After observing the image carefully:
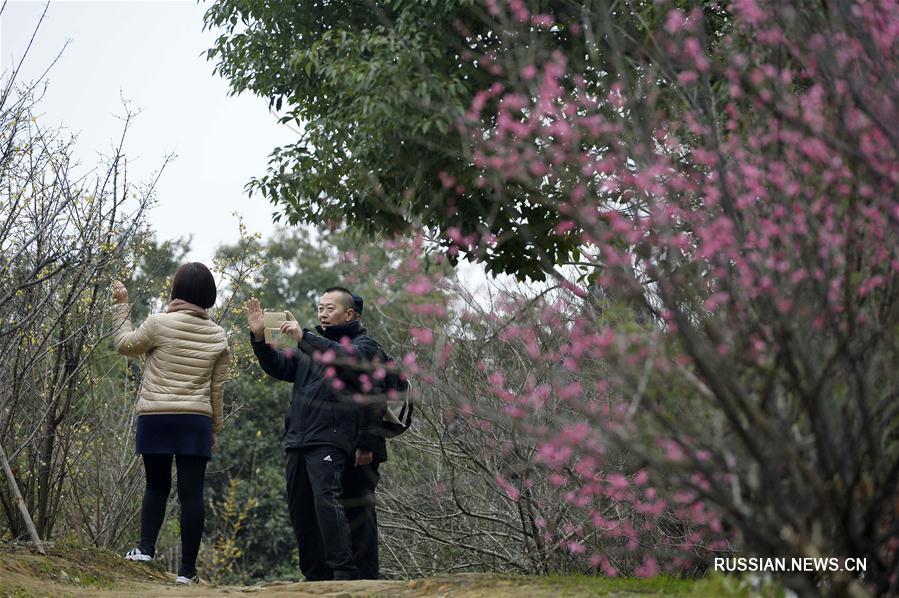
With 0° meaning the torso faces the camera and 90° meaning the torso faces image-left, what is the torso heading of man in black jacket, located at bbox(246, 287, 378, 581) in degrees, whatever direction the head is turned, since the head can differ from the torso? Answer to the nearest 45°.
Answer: approximately 45°

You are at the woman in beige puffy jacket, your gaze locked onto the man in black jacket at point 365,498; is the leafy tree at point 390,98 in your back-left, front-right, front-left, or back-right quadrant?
front-left

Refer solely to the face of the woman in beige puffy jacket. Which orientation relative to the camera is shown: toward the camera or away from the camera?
away from the camera

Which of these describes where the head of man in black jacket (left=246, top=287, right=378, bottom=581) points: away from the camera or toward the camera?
toward the camera

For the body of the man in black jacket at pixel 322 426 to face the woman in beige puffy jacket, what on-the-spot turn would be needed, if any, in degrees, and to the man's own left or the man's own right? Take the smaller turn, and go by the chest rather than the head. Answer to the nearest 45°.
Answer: approximately 45° to the man's own right

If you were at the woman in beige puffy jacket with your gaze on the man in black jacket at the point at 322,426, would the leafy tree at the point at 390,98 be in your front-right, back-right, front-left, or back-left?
front-left
